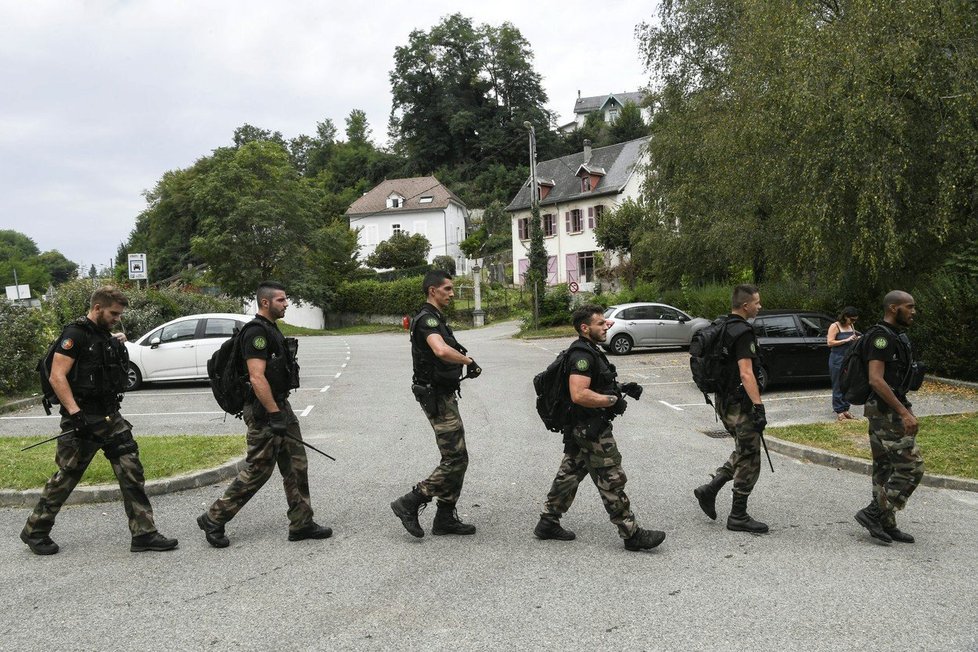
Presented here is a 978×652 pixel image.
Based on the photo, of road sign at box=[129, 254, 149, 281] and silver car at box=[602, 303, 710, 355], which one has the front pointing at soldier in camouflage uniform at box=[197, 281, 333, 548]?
the road sign

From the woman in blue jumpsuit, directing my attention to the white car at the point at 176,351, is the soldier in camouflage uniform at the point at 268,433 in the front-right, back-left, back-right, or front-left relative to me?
front-left

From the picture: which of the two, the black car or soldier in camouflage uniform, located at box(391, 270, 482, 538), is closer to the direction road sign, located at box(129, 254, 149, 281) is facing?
the soldier in camouflage uniform

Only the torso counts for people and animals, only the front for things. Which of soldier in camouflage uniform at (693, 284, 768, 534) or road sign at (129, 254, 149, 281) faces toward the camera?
the road sign

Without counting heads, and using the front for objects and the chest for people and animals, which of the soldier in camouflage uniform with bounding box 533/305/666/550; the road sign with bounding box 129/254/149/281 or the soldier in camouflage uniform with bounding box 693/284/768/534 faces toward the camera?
the road sign

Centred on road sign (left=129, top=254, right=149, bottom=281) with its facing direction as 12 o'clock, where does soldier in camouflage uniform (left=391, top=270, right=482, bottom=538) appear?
The soldier in camouflage uniform is roughly at 12 o'clock from the road sign.

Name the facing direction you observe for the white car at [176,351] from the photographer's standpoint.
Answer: facing to the left of the viewer

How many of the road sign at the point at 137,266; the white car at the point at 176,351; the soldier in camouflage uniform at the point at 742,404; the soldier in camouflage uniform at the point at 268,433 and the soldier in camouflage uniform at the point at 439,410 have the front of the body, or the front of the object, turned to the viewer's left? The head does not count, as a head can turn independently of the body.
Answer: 1

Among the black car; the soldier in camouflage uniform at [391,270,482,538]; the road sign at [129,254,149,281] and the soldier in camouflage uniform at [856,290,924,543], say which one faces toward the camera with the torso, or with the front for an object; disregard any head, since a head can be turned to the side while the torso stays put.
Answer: the road sign

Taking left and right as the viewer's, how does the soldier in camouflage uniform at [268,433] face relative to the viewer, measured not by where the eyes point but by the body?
facing to the right of the viewer
